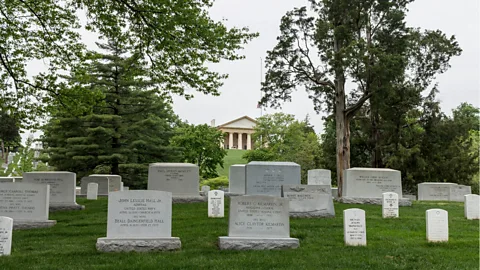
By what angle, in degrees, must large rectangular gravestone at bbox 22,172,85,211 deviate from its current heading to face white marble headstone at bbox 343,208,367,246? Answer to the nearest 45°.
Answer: approximately 45° to its left

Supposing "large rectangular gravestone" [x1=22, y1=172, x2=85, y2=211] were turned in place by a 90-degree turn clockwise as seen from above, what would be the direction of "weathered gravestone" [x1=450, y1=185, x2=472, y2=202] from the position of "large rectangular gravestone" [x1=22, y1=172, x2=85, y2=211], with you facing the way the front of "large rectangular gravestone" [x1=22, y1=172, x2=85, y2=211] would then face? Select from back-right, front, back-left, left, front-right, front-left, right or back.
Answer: back

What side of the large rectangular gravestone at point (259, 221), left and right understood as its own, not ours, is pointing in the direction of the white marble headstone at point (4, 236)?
right

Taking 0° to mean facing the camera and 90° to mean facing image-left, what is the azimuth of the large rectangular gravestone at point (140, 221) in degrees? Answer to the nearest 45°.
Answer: approximately 0°

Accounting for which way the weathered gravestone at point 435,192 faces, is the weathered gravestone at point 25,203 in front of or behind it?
in front

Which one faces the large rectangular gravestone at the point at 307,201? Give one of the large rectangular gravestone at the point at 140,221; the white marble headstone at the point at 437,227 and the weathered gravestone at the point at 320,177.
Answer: the weathered gravestone

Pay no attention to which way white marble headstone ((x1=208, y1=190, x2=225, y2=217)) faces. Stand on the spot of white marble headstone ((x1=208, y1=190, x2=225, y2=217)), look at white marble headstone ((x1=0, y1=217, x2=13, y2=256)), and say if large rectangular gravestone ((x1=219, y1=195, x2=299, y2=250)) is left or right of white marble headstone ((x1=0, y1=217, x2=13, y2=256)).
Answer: left

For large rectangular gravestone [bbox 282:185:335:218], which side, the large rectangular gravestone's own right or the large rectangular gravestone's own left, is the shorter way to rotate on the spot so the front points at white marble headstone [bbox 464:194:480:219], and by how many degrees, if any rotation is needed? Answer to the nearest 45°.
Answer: approximately 90° to the large rectangular gravestone's own left

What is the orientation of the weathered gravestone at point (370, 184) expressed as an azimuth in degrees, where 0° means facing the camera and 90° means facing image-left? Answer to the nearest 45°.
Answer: approximately 0°

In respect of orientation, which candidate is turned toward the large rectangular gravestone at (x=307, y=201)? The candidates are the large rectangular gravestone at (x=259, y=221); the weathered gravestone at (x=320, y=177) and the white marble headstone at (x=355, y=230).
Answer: the weathered gravestone

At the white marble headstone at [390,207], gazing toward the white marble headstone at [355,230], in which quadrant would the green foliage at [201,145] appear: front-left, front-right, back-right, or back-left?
back-right
